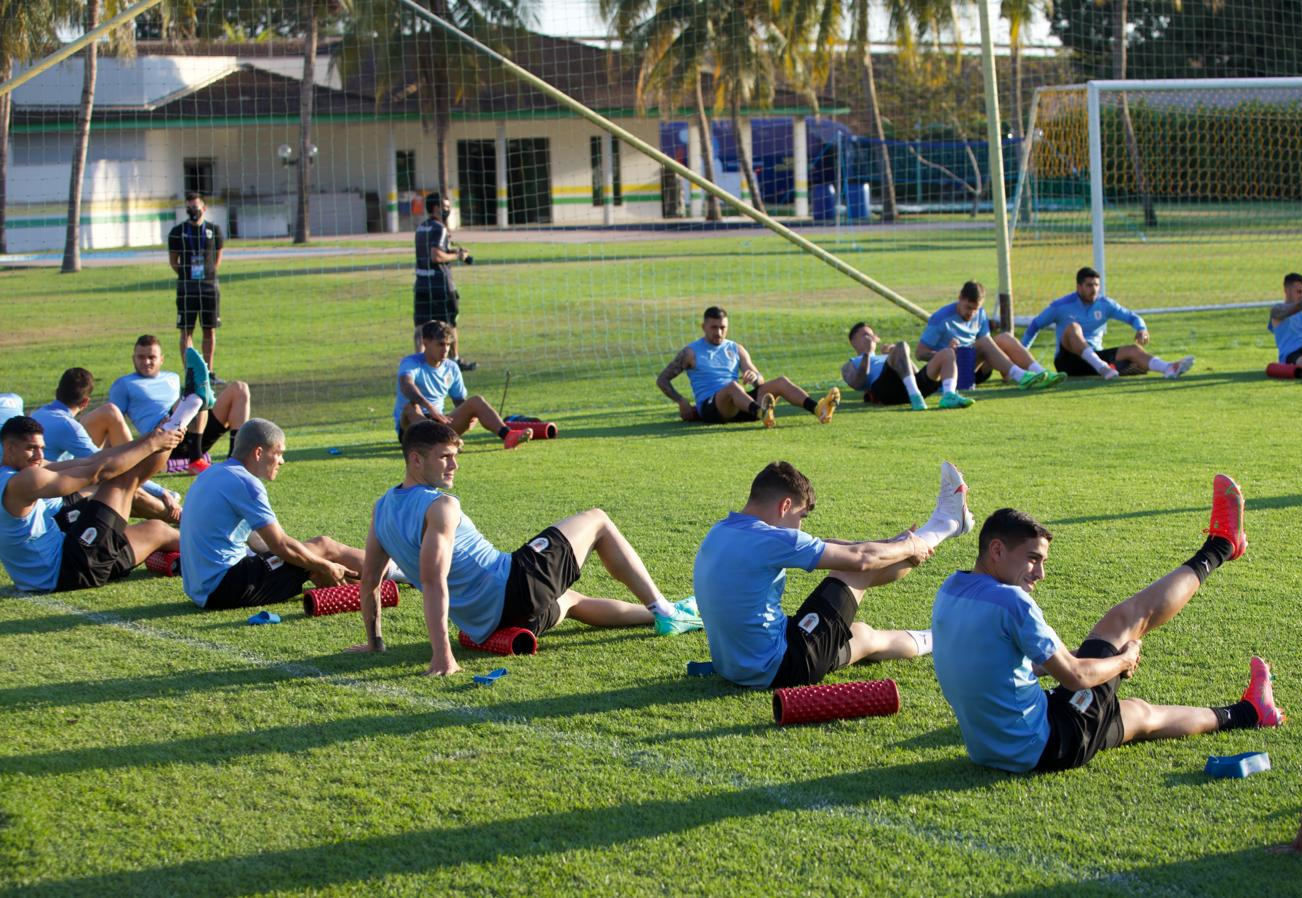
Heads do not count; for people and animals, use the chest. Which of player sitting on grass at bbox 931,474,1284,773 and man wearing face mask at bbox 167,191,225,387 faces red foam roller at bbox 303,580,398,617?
the man wearing face mask

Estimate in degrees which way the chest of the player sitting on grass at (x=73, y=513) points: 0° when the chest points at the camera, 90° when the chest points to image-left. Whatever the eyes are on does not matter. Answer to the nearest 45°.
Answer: approximately 270°

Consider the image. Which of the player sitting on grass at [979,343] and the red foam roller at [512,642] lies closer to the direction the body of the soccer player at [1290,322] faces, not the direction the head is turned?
the red foam roller

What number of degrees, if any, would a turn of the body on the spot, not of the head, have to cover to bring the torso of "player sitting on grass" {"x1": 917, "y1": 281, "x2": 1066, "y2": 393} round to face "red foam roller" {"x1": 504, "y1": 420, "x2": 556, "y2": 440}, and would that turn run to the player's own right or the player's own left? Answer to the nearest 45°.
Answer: approximately 90° to the player's own right

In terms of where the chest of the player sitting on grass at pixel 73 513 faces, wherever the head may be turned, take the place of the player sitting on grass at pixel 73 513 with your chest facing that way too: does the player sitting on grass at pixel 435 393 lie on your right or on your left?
on your left

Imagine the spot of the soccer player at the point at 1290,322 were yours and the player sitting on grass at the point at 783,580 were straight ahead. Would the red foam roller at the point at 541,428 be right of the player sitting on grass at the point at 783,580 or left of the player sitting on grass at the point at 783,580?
right

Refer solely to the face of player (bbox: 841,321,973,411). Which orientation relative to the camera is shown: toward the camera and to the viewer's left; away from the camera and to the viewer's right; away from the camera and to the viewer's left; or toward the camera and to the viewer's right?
toward the camera and to the viewer's right

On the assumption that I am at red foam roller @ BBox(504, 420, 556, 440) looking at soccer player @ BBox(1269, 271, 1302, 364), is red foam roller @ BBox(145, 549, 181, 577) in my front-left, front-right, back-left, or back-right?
back-right

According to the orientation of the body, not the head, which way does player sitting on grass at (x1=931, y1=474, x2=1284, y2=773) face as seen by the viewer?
to the viewer's right

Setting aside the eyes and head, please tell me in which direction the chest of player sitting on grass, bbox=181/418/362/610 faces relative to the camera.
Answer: to the viewer's right

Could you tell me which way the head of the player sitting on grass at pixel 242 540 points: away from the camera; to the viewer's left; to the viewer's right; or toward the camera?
to the viewer's right
